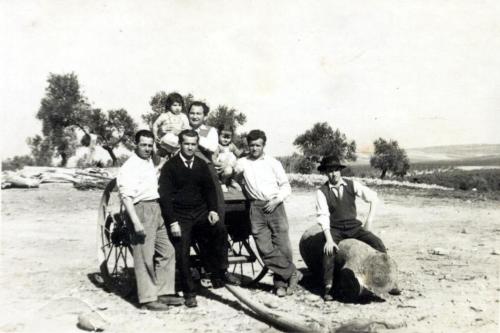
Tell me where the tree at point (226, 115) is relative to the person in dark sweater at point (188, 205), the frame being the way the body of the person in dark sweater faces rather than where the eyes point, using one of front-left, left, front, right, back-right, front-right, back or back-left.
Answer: back

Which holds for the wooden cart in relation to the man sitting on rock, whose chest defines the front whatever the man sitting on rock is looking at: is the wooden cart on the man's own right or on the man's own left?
on the man's own right

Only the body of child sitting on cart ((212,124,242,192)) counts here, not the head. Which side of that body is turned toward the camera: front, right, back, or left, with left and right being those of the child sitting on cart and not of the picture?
front

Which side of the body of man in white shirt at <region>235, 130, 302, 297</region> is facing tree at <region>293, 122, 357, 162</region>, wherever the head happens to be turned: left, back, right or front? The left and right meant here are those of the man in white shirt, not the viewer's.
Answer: back

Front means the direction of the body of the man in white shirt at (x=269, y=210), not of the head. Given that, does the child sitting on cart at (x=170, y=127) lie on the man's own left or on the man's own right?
on the man's own right

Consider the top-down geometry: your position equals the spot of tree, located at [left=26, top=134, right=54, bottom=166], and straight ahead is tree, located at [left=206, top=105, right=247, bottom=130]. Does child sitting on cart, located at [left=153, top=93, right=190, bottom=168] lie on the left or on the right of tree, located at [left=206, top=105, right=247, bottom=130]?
right

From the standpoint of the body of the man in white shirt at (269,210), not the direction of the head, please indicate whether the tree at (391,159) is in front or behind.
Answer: behind

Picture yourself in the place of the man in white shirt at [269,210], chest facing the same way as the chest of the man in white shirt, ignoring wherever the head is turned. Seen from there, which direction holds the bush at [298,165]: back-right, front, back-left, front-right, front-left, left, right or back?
back

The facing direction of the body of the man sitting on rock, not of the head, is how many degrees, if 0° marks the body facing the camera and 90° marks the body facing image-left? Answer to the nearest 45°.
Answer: approximately 0°

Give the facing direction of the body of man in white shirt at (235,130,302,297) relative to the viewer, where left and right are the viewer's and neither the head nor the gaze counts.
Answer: facing the viewer
